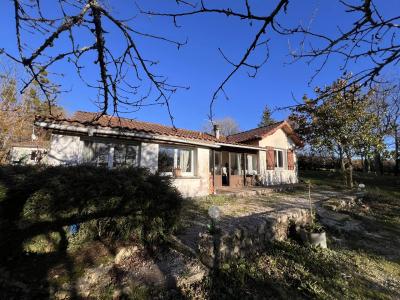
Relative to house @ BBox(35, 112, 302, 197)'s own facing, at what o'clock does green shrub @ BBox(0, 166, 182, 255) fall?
The green shrub is roughly at 2 o'clock from the house.

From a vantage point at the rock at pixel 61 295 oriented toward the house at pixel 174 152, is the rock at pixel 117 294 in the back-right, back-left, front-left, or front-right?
front-right

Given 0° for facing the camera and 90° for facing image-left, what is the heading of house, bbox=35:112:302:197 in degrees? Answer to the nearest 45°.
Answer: approximately 315°

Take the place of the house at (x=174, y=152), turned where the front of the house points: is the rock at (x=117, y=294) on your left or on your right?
on your right

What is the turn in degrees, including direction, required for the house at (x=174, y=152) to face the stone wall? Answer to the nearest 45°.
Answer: approximately 45° to its right

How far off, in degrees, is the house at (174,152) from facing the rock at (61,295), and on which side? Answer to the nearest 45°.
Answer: approximately 45° to its right

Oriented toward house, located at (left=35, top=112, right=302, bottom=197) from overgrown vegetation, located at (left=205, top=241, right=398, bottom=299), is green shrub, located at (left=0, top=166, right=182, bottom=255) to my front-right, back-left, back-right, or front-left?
front-left

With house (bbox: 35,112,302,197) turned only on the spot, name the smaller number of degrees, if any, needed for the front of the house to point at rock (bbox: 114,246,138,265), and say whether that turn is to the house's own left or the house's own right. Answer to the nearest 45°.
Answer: approximately 45° to the house's own right
